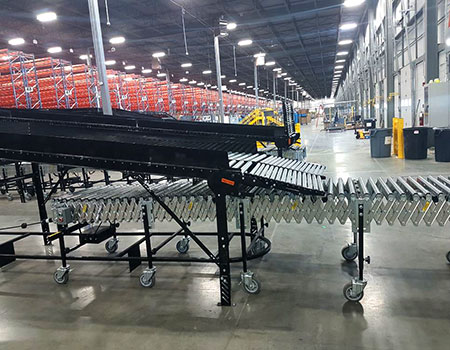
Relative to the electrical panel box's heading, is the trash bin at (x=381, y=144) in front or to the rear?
in front

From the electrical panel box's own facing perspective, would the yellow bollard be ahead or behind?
ahead

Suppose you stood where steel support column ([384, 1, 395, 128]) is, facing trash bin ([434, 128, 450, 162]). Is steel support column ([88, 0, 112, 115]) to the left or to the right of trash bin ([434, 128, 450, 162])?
right

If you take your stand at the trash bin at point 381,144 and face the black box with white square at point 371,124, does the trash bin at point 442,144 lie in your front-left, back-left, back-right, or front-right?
back-right

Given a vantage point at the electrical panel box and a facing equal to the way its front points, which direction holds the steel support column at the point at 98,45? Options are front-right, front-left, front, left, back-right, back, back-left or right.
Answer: front-left

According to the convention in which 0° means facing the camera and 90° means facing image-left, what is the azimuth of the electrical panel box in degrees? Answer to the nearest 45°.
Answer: approximately 90°
